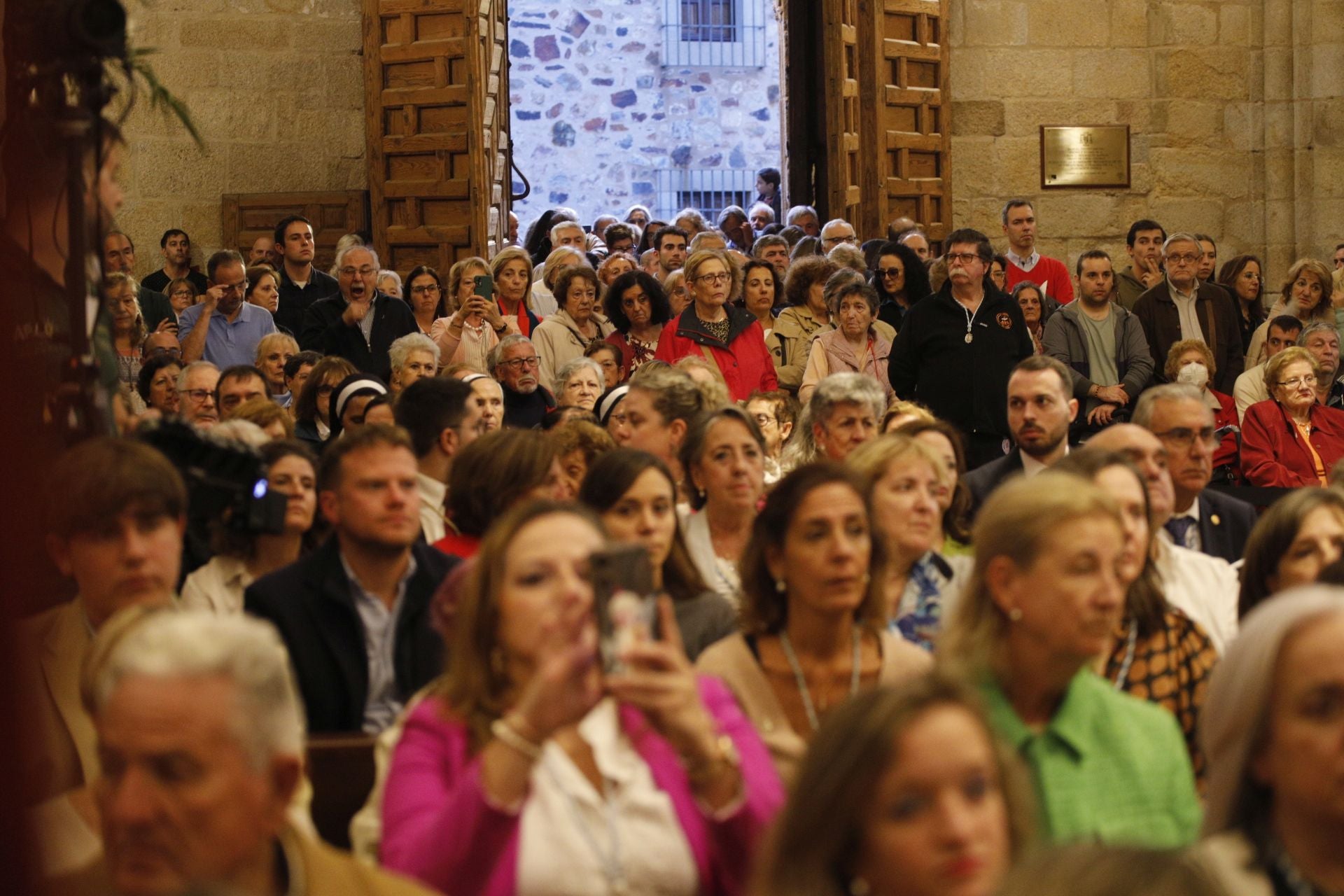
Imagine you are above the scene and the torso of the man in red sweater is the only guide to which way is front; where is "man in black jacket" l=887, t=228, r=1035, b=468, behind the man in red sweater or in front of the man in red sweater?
in front

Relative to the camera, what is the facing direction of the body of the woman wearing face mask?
toward the camera

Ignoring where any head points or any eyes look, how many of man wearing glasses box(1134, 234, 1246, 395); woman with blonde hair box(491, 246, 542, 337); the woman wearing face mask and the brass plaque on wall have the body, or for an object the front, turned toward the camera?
4

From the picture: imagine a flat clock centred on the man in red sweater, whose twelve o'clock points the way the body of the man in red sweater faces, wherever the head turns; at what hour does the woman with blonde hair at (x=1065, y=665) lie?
The woman with blonde hair is roughly at 12 o'clock from the man in red sweater.

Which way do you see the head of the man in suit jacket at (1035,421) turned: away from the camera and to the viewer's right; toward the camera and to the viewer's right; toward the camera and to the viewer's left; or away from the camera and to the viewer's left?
toward the camera and to the viewer's left

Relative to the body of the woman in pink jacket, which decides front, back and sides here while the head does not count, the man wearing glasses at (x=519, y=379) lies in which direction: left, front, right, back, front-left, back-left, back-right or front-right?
back-left

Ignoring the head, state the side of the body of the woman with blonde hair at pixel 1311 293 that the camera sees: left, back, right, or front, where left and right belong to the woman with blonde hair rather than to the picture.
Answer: front

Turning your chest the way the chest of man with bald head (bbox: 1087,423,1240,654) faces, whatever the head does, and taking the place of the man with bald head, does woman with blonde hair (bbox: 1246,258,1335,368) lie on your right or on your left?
on your left

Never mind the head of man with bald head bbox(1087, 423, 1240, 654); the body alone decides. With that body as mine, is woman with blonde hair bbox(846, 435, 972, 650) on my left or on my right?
on my right

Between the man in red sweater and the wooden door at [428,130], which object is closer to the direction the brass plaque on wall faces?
the man in red sweater

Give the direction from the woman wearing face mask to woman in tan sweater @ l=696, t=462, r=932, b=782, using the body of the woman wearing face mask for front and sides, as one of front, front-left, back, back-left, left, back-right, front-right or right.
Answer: front

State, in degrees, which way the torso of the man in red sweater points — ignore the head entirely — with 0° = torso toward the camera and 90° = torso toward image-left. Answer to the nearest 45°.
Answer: approximately 0°

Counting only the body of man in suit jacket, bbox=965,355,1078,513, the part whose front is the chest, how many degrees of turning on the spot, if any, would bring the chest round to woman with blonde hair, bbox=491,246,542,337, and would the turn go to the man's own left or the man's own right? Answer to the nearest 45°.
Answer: approximately 90° to the man's own right

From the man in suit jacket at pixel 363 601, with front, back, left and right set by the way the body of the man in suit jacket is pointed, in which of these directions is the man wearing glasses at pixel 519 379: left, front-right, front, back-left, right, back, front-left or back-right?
back-left

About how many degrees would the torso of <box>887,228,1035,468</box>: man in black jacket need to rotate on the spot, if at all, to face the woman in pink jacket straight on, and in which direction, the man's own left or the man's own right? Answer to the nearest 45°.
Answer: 0° — they already face them

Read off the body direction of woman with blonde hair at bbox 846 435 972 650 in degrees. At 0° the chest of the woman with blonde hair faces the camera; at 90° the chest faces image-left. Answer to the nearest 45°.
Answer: approximately 315°

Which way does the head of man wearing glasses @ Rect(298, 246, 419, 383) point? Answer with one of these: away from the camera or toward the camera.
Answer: toward the camera
